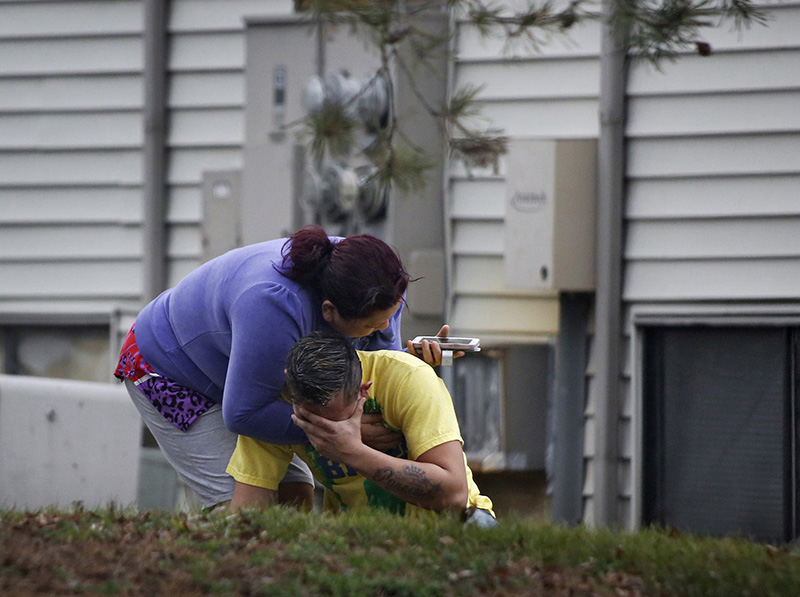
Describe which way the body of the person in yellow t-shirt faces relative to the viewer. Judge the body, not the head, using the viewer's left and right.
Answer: facing the viewer and to the left of the viewer

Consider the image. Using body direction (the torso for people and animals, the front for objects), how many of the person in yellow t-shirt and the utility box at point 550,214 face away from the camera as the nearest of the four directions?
0

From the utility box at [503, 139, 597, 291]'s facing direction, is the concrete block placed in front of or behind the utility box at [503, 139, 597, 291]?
in front

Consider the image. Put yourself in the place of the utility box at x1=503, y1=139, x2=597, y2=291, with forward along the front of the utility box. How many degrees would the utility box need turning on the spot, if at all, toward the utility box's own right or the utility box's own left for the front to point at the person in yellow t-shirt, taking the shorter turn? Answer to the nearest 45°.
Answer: approximately 45° to the utility box's own left

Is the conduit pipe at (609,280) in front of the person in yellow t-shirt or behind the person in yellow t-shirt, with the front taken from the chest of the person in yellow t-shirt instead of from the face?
behind

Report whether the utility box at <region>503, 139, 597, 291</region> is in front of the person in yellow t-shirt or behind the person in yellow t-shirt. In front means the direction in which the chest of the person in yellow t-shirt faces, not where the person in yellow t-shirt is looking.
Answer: behind

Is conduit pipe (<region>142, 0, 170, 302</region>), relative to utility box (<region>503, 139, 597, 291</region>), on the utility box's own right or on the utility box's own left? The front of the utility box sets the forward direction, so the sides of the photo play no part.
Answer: on the utility box's own right

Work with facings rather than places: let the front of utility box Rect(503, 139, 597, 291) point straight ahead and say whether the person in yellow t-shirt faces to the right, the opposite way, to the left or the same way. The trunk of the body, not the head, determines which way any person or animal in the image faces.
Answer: the same way

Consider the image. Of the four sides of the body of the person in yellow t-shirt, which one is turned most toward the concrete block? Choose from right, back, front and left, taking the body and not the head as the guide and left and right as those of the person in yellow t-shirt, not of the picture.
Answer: right

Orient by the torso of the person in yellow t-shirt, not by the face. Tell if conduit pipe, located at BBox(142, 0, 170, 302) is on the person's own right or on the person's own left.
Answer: on the person's own right

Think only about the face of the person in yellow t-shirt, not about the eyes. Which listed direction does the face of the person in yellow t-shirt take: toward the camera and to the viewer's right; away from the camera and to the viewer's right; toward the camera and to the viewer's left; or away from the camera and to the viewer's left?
toward the camera and to the viewer's left

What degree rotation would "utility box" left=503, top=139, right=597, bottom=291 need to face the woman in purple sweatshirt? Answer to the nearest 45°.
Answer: approximately 45° to its left
